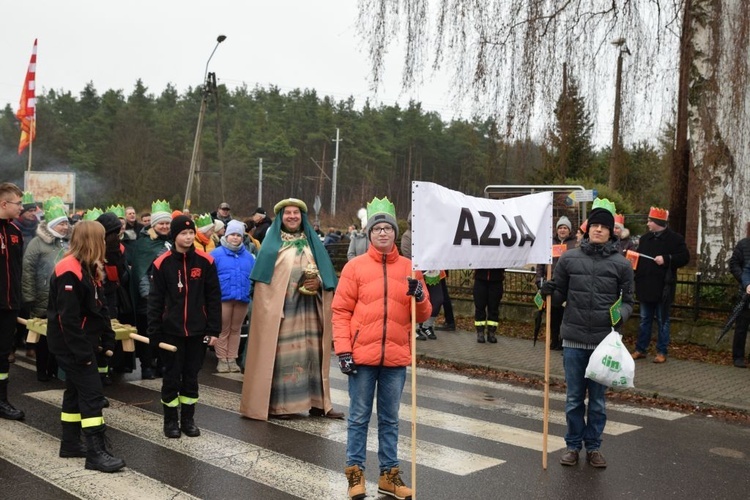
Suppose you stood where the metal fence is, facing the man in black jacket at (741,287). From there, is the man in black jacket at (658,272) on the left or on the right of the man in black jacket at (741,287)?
right

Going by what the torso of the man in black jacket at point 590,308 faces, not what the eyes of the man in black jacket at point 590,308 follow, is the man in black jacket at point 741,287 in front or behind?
behind

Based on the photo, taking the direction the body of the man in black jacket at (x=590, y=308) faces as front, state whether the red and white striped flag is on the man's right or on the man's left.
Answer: on the man's right

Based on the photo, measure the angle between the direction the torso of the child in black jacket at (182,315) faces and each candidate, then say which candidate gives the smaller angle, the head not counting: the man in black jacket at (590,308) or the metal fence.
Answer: the man in black jacket

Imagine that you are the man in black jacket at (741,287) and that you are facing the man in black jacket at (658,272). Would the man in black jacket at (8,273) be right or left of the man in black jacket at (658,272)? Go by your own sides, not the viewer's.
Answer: left

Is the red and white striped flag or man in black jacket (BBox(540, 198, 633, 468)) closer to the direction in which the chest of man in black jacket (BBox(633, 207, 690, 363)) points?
the man in black jacket

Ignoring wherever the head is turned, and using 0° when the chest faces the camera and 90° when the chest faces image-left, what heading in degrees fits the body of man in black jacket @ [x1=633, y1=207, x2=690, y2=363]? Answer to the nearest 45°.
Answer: approximately 45°

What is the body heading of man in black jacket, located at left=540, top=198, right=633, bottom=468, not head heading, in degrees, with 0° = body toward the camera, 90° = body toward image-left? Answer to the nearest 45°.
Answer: approximately 0°

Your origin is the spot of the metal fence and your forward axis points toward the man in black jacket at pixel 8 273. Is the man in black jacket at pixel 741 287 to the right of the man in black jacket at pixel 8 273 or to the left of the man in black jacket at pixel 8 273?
left

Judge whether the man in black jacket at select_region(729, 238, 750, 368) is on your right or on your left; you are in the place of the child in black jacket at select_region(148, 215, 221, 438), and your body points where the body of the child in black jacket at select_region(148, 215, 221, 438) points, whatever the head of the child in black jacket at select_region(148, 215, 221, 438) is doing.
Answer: on your left

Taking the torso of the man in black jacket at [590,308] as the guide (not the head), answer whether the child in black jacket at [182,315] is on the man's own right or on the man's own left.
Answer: on the man's own right

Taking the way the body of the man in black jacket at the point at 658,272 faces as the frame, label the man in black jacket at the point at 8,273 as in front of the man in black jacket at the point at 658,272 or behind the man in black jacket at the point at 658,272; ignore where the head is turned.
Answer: in front

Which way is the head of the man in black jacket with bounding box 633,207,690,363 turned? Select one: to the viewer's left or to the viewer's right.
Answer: to the viewer's left
